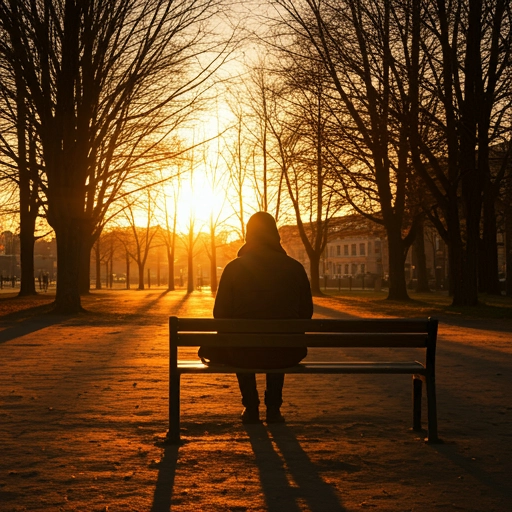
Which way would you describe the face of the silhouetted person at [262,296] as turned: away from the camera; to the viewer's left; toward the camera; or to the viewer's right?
away from the camera

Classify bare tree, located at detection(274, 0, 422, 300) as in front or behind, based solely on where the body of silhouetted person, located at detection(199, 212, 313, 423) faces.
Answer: in front

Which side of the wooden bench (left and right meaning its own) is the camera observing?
back

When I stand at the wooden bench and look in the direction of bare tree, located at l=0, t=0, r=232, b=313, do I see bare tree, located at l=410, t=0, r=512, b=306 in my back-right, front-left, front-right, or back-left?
front-right

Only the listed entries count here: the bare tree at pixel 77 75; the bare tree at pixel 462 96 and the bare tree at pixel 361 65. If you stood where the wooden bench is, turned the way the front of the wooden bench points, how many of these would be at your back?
0

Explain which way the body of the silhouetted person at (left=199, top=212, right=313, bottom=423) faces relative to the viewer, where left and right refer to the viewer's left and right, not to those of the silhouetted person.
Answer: facing away from the viewer

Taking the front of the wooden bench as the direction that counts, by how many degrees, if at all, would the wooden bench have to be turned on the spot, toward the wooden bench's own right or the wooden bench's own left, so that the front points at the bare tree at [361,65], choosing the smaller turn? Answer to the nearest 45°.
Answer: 0° — it already faces it

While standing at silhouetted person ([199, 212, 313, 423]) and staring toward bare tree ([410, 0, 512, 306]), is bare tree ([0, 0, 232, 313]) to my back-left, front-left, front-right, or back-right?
front-left

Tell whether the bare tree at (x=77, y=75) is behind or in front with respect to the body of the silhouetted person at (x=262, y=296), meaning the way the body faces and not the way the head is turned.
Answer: in front

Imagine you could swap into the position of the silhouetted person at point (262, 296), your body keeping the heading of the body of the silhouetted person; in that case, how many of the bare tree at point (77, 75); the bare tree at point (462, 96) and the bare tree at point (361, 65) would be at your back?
0

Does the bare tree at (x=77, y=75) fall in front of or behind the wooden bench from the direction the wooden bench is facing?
in front
